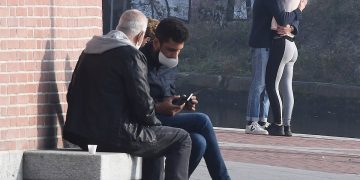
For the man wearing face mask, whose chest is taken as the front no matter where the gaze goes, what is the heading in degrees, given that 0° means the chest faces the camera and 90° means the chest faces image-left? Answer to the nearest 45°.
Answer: approximately 270°

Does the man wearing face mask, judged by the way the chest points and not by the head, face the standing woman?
no

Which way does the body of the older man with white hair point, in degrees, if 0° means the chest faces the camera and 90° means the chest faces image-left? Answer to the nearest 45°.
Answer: approximately 225°

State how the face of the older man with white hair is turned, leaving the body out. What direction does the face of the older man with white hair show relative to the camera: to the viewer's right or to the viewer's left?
to the viewer's right

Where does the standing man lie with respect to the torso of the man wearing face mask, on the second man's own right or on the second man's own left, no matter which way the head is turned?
on the second man's own left

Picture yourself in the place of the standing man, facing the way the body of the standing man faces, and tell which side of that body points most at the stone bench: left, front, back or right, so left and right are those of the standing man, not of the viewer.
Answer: right

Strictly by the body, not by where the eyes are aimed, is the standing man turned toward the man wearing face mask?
no

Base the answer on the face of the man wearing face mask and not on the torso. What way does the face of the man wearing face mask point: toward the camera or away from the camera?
toward the camera

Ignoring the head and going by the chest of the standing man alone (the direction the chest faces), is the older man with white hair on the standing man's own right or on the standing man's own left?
on the standing man's own right
